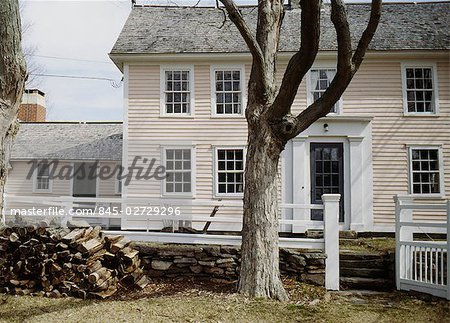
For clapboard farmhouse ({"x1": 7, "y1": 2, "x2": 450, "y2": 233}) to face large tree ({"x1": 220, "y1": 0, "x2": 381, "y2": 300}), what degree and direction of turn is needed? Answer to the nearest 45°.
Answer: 0° — it already faces it

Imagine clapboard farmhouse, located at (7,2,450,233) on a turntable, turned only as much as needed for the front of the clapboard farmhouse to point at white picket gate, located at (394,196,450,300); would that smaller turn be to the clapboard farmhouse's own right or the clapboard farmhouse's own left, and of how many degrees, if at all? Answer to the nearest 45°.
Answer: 0° — it already faces it

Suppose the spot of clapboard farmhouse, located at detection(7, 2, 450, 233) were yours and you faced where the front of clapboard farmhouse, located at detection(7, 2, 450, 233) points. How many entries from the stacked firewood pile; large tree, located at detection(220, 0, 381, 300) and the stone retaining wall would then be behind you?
0

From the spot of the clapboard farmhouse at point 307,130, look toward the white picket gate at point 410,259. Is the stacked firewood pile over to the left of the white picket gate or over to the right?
right

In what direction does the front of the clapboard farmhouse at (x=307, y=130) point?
toward the camera

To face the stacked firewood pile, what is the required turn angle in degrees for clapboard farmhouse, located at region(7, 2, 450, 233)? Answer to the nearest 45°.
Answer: approximately 45° to its right

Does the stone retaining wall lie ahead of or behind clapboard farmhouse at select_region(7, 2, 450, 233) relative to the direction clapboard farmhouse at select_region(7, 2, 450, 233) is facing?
ahead

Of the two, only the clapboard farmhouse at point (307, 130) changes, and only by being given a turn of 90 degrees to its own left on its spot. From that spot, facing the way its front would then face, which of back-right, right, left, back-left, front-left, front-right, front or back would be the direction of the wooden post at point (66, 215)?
back-right
